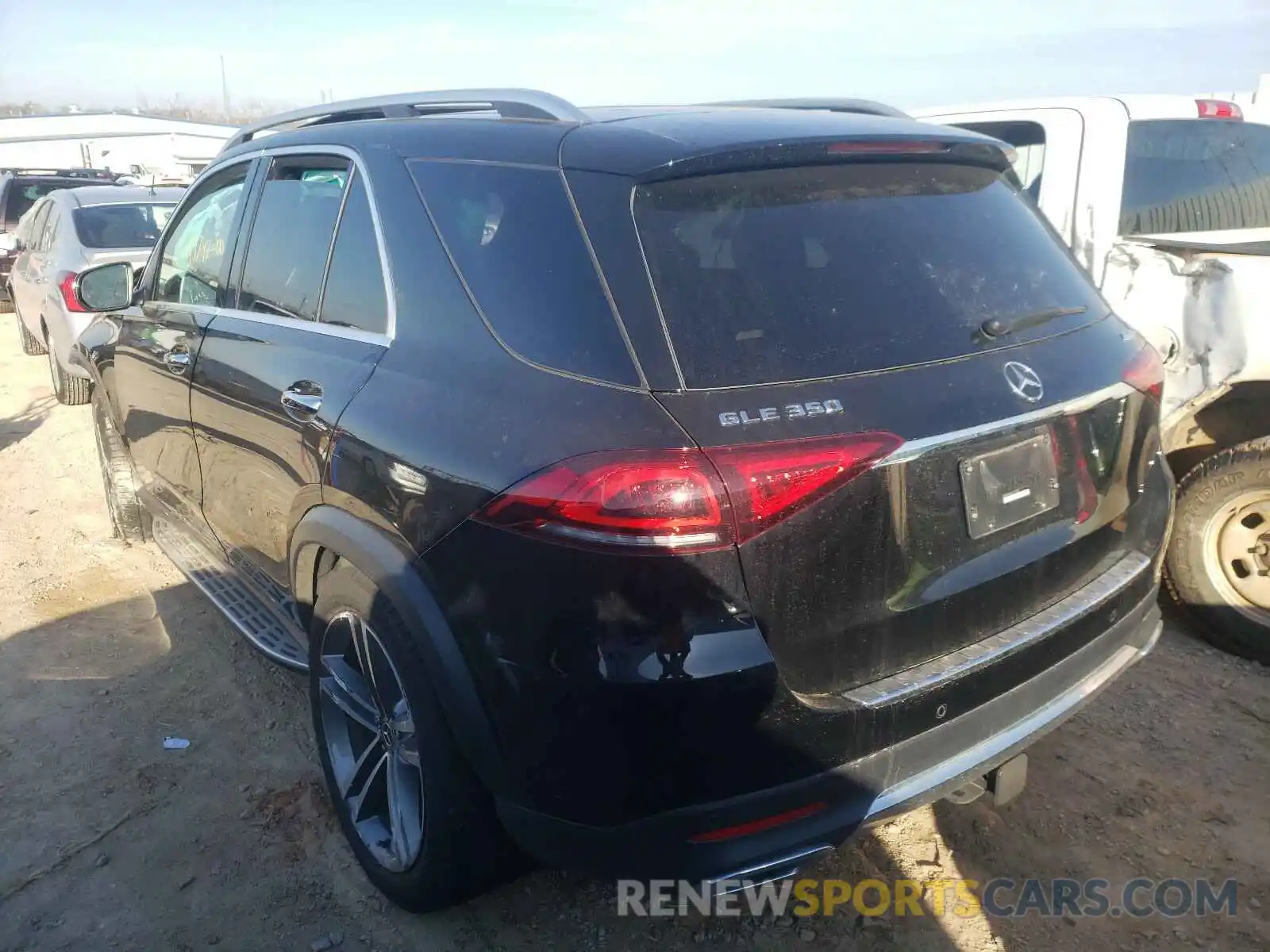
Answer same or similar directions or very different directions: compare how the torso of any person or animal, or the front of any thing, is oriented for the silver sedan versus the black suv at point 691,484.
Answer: same or similar directions

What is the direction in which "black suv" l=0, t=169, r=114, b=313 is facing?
away from the camera

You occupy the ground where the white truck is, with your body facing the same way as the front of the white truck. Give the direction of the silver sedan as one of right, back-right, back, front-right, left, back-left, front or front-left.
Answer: front-left

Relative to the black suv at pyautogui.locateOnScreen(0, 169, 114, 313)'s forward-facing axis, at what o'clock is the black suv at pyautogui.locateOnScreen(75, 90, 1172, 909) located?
the black suv at pyautogui.locateOnScreen(75, 90, 1172, 909) is roughly at 6 o'clock from the black suv at pyautogui.locateOnScreen(0, 169, 114, 313).

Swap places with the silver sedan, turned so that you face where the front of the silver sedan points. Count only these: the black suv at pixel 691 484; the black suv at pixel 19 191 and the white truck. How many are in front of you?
1

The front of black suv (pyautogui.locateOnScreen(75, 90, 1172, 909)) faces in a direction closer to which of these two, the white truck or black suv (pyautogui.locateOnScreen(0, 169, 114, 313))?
the black suv

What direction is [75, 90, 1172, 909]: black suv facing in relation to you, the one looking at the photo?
facing away from the viewer and to the left of the viewer

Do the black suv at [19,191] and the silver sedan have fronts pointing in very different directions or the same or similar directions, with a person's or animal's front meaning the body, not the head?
same or similar directions

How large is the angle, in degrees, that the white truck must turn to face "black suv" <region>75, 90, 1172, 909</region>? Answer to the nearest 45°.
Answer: approximately 135° to its left

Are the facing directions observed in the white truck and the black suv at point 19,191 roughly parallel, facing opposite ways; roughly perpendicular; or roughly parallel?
roughly parallel

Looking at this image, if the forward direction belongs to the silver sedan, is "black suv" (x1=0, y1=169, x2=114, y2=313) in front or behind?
in front

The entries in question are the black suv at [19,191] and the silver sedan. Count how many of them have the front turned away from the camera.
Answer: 2

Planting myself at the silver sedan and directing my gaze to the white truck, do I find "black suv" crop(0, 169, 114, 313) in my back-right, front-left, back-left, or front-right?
back-left

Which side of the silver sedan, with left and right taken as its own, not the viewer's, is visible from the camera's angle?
back

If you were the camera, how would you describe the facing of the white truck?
facing away from the viewer and to the left of the viewer

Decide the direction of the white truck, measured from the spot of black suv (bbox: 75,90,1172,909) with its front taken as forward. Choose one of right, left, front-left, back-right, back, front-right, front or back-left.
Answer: right
